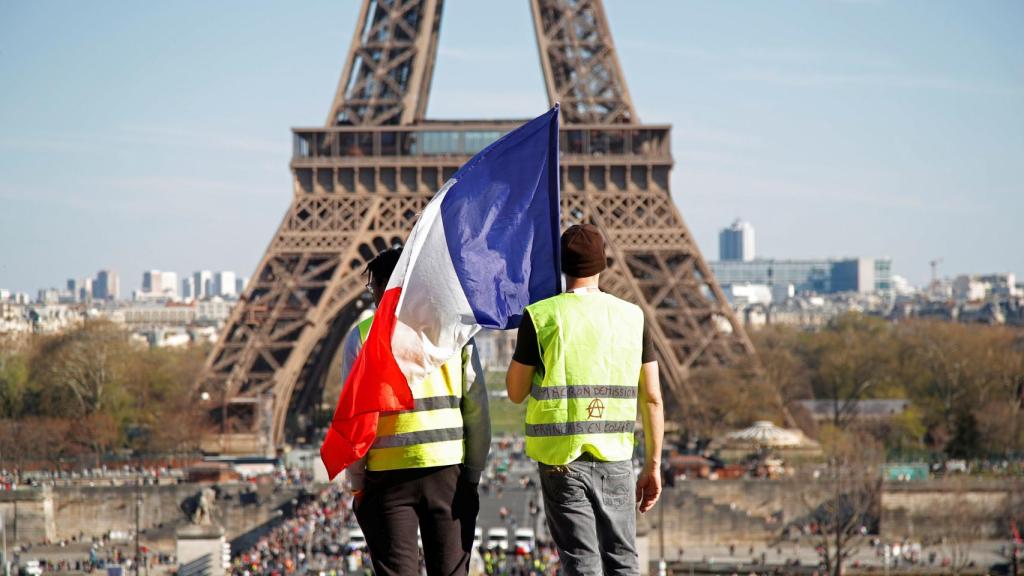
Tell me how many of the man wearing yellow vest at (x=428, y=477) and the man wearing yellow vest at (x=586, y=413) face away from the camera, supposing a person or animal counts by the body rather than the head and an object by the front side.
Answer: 2

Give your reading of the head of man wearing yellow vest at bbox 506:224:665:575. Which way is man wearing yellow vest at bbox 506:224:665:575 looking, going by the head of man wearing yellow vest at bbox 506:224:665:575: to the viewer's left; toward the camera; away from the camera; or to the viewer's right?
away from the camera

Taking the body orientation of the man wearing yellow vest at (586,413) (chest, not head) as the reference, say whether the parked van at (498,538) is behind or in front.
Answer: in front

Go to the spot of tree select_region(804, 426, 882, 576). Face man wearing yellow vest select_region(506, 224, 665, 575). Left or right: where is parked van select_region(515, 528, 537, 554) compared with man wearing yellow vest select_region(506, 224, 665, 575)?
right

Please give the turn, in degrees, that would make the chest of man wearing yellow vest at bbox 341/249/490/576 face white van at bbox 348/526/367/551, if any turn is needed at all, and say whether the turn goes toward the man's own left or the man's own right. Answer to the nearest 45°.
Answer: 0° — they already face it

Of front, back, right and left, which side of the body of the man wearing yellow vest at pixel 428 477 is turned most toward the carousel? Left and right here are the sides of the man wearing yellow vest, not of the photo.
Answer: front

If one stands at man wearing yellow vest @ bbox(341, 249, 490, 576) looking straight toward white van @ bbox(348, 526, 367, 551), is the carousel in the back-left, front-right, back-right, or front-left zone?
front-right

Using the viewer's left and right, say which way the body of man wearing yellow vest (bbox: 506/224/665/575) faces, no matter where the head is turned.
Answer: facing away from the viewer

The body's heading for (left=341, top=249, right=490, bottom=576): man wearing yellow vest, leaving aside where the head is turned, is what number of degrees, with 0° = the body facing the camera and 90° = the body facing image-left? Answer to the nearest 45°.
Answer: approximately 180°

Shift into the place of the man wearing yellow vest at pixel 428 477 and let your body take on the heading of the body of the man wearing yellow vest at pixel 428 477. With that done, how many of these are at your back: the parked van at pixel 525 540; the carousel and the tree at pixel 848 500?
0

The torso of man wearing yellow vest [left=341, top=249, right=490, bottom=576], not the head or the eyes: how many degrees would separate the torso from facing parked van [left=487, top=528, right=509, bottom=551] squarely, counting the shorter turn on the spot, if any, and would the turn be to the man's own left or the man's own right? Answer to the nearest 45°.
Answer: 0° — they already face it

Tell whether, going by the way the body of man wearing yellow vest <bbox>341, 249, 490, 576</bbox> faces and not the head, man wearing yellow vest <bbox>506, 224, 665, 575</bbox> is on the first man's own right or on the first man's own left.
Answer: on the first man's own right

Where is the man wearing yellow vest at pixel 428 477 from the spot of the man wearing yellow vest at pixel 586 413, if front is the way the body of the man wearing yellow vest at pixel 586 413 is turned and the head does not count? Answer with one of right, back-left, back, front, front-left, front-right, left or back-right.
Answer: left

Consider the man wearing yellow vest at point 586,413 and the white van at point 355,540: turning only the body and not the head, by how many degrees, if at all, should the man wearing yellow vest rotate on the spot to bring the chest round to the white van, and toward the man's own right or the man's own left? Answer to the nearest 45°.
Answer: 0° — they already face it

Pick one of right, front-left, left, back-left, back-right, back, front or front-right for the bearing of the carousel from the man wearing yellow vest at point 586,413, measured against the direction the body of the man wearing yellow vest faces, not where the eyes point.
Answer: front

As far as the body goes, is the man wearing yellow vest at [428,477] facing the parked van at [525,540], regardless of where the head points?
yes

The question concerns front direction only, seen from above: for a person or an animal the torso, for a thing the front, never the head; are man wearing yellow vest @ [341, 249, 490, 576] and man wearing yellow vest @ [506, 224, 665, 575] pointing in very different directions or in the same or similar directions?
same or similar directions
